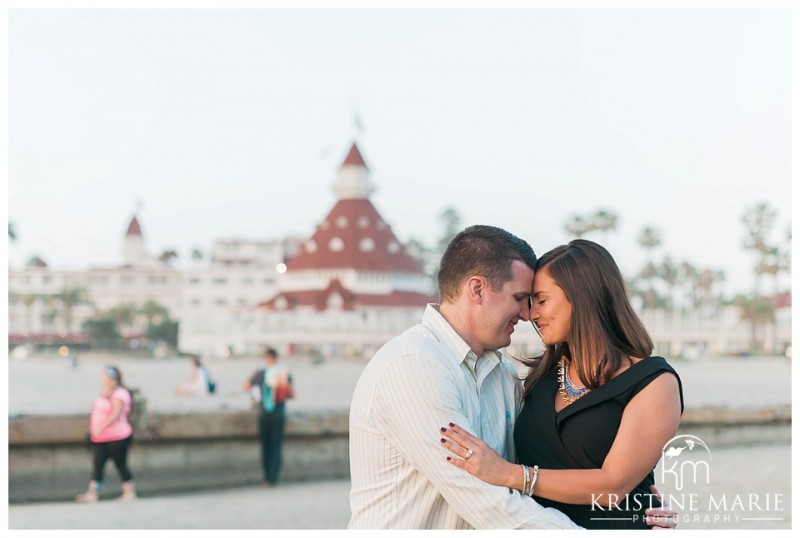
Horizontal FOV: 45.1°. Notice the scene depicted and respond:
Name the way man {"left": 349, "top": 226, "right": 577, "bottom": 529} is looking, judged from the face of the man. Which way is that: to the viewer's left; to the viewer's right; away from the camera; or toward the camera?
to the viewer's right

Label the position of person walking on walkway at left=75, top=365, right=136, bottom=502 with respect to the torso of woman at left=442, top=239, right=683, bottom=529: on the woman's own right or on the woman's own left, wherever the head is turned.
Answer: on the woman's own right

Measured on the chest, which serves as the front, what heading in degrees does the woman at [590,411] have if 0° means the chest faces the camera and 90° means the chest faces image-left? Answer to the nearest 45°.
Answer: approximately 45°
